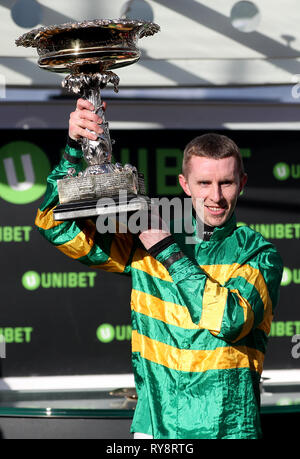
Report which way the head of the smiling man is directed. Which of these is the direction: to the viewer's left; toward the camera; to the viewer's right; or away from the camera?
toward the camera

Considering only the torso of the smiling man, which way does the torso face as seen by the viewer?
toward the camera
